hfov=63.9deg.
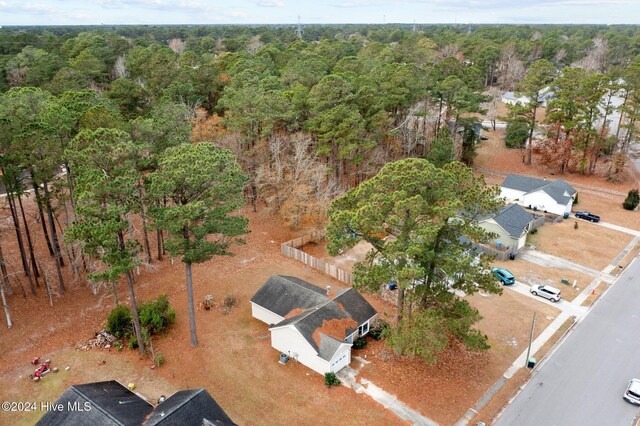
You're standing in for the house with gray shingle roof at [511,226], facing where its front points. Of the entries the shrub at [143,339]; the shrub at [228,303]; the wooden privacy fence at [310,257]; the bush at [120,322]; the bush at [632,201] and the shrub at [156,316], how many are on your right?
5

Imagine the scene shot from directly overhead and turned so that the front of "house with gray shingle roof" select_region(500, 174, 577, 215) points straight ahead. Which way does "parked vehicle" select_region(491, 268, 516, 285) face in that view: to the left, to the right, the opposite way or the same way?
the opposite way

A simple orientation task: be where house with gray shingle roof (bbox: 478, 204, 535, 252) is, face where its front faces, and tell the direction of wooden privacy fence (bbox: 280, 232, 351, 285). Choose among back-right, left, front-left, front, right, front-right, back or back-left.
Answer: right

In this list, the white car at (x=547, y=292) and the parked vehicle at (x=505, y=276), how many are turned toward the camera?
0

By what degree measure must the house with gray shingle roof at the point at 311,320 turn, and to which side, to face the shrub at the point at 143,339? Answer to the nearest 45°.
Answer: approximately 135° to its right

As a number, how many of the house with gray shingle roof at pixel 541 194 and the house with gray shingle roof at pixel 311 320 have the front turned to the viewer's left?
0

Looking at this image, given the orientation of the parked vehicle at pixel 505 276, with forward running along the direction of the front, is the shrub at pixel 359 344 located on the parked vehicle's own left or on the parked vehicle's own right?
on the parked vehicle's own left

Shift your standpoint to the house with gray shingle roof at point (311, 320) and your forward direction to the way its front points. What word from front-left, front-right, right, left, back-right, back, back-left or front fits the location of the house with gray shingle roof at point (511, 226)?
left

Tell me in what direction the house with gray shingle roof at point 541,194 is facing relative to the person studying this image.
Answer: facing the viewer and to the right of the viewer

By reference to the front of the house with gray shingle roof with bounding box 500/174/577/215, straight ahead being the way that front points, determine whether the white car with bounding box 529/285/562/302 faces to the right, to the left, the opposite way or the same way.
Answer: the opposite way

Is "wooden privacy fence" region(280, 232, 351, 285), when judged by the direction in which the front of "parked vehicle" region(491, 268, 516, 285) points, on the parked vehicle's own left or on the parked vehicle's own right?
on the parked vehicle's own left

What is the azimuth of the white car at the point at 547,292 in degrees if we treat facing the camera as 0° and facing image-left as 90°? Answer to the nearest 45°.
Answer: approximately 135°

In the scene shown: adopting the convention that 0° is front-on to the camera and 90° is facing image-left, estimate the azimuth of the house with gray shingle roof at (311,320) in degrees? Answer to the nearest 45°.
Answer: approximately 315°

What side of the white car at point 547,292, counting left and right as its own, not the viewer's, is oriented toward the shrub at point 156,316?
left

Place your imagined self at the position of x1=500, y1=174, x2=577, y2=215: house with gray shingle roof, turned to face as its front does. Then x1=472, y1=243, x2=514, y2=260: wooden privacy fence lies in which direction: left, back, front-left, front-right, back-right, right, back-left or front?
front-right
